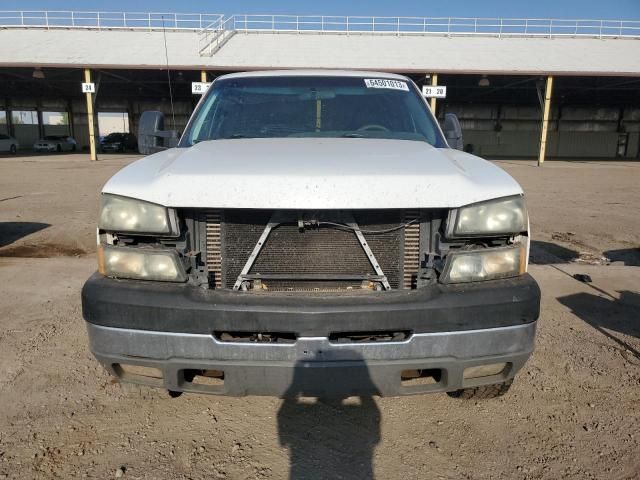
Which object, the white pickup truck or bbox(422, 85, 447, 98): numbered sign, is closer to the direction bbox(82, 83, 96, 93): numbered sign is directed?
the white pickup truck

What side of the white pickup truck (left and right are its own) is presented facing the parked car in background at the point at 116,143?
back

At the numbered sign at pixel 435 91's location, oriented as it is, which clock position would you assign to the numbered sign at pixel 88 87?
the numbered sign at pixel 88 87 is roughly at 3 o'clock from the numbered sign at pixel 435 91.

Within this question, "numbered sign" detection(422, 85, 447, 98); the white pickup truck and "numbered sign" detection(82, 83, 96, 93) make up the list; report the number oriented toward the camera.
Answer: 3

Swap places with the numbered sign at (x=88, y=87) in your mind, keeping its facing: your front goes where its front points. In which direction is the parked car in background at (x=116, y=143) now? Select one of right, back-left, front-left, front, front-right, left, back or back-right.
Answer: back

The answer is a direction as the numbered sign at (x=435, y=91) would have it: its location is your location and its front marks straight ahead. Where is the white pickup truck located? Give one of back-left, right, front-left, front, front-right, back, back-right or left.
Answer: front

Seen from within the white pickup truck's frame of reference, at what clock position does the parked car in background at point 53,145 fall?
The parked car in background is roughly at 5 o'clock from the white pickup truck.

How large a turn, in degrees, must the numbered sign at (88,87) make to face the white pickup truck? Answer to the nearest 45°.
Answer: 0° — it already faces it

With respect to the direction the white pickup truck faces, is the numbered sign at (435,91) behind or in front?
behind

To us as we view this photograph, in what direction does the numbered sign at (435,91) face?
facing the viewer

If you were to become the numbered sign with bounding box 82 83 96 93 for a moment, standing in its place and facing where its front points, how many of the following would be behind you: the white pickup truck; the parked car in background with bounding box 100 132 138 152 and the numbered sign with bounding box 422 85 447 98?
1

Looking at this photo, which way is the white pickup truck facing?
toward the camera

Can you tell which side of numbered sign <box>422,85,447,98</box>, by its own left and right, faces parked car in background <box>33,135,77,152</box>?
right

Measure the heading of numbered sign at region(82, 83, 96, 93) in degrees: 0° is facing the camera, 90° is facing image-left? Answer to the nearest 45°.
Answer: approximately 0°
